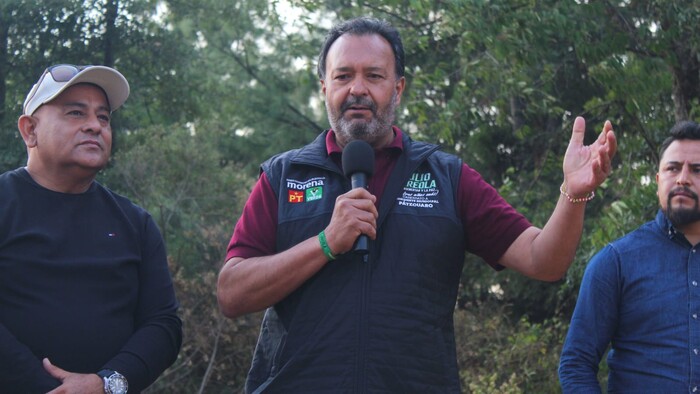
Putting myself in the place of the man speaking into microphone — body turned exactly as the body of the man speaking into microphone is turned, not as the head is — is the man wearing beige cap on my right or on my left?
on my right

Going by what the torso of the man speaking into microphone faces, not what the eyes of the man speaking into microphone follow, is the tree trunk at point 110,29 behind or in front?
behind

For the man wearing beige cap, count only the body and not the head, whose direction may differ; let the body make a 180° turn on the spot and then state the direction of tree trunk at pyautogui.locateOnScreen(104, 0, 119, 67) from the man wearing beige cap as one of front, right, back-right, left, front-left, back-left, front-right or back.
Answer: front-right

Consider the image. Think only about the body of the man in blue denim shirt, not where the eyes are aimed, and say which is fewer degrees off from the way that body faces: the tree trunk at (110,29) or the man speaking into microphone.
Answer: the man speaking into microphone

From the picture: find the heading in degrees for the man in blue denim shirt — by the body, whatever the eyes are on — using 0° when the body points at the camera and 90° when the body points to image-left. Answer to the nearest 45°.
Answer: approximately 0°

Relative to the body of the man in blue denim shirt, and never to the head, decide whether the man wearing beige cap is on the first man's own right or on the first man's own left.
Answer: on the first man's own right

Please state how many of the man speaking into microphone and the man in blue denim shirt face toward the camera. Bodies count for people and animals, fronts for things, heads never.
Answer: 2

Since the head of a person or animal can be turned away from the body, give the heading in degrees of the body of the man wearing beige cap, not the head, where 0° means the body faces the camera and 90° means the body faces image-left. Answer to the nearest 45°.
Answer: approximately 315°

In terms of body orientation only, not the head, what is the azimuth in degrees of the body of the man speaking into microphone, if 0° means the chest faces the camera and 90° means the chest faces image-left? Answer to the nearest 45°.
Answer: approximately 0°

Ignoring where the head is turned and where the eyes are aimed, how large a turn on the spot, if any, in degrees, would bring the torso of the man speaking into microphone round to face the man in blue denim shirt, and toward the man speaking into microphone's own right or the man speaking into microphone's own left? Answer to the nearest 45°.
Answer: approximately 135° to the man speaking into microphone's own left

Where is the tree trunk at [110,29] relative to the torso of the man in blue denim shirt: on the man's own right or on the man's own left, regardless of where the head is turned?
on the man's own right

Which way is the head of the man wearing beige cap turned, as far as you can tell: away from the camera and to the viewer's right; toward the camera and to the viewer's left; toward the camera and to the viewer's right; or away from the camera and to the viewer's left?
toward the camera and to the viewer's right
